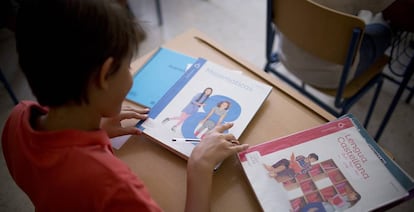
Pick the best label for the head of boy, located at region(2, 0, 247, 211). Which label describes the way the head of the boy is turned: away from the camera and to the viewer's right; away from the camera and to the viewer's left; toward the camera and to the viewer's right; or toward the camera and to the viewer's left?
away from the camera and to the viewer's right

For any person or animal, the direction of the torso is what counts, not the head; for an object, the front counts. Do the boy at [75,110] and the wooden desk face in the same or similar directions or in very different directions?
very different directions

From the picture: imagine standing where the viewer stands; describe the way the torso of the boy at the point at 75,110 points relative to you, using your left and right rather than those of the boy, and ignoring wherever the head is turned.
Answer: facing away from the viewer and to the right of the viewer

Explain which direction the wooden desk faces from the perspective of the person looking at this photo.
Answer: facing the viewer and to the left of the viewer
